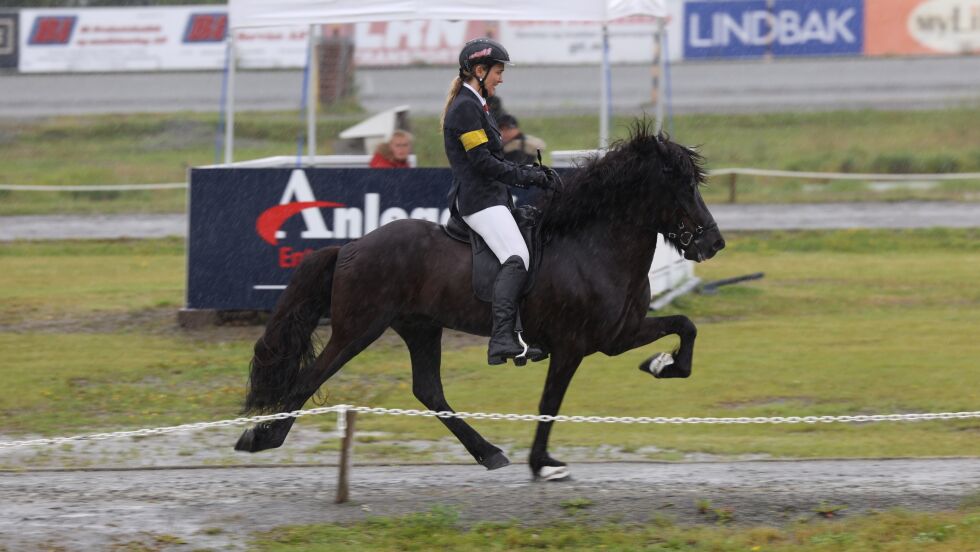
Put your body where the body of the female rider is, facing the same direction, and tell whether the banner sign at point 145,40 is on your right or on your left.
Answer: on your left

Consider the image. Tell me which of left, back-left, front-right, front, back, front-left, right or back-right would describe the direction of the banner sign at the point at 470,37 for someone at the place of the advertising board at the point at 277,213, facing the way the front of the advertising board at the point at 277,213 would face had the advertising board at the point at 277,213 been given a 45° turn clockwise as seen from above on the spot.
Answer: back-right

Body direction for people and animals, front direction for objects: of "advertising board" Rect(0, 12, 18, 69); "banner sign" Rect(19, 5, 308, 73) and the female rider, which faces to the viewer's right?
the female rider

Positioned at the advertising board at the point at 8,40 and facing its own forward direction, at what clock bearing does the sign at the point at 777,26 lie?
The sign is roughly at 10 o'clock from the advertising board.

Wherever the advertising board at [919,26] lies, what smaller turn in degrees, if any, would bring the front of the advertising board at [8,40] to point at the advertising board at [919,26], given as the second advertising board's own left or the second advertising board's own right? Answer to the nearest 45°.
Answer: approximately 45° to the second advertising board's own left

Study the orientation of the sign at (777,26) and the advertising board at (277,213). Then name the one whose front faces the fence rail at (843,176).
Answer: the sign

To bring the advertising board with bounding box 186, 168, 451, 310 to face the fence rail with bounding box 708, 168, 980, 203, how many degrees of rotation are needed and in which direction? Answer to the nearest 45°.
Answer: approximately 135° to its left

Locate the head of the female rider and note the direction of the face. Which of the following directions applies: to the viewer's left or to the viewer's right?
to the viewer's right

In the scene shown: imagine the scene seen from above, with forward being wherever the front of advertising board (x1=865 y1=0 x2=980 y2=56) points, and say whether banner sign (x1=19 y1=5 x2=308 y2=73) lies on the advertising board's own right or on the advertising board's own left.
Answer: on the advertising board's own right

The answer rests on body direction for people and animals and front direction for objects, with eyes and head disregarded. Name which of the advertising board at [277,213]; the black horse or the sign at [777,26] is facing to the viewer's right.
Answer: the black horse

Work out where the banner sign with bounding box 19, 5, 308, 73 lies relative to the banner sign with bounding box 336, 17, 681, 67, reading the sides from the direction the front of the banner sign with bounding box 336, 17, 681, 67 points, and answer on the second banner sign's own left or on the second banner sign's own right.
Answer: on the second banner sign's own right
